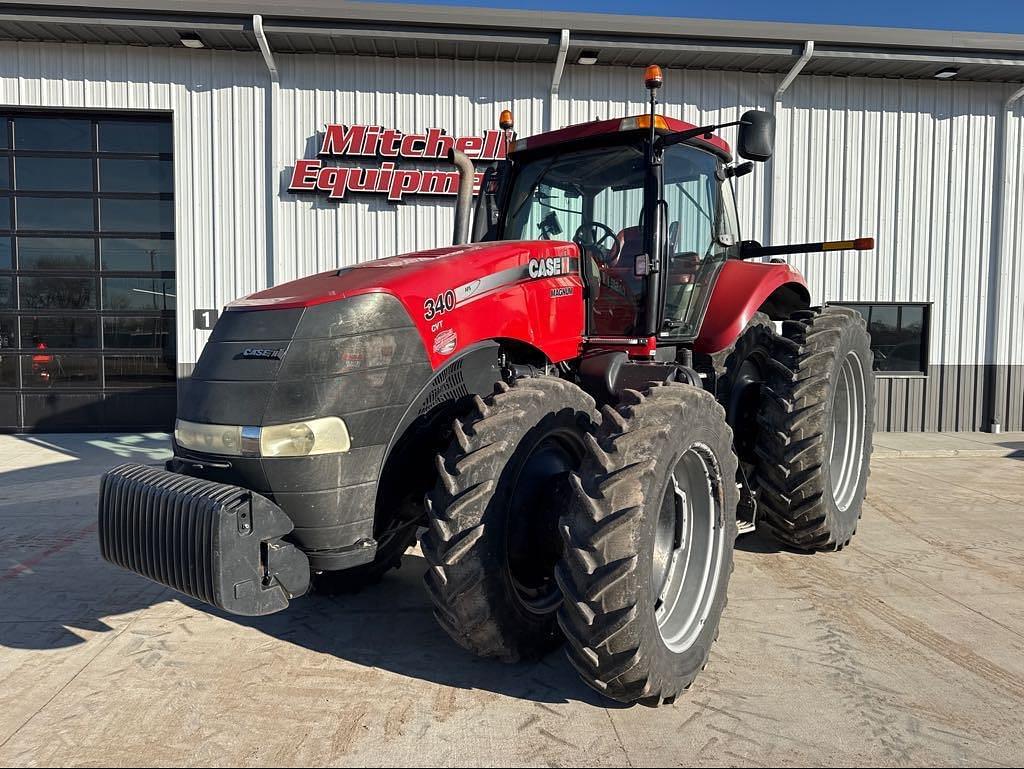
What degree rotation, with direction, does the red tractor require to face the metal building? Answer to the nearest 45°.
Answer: approximately 135° to its right

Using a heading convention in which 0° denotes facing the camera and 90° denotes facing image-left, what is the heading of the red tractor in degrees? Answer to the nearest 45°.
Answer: approximately 45°

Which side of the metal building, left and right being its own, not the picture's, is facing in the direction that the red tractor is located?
front

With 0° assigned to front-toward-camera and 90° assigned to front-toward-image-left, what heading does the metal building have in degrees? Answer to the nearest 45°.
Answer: approximately 0°

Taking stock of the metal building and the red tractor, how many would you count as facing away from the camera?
0
